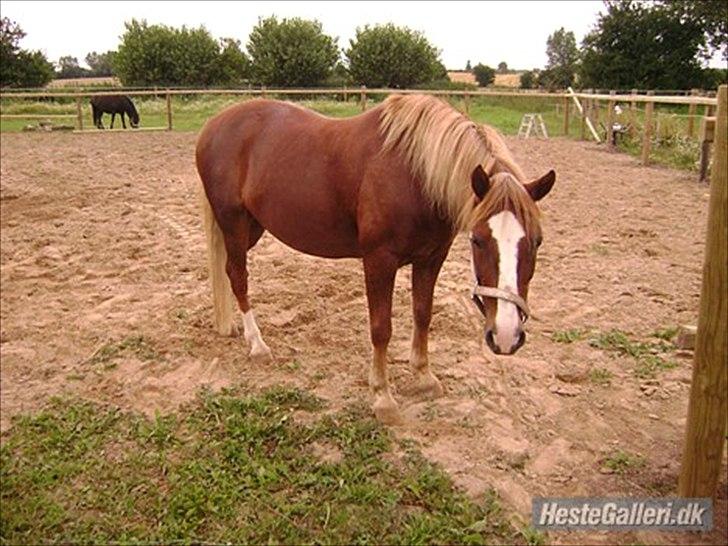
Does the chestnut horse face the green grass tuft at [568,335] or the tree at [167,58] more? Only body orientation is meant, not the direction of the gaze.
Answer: the green grass tuft

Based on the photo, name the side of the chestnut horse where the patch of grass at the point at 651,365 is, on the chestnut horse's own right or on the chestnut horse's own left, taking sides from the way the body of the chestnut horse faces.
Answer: on the chestnut horse's own left

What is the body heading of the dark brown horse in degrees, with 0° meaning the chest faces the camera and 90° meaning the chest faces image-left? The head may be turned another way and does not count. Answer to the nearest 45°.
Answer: approximately 270°

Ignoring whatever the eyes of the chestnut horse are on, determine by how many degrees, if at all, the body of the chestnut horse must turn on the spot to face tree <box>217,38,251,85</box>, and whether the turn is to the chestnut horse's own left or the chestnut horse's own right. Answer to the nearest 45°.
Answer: approximately 135° to the chestnut horse's own left

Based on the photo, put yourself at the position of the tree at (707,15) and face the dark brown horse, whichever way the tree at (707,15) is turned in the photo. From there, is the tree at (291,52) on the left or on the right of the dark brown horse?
right

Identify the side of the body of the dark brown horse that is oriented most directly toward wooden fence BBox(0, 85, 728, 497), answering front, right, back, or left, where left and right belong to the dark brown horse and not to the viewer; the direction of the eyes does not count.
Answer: right

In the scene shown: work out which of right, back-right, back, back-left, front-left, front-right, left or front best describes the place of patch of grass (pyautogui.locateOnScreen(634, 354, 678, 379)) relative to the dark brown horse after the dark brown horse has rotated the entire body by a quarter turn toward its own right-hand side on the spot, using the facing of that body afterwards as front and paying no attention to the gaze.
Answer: front

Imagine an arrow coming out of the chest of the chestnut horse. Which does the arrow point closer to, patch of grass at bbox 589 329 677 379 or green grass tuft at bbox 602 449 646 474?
the green grass tuft
